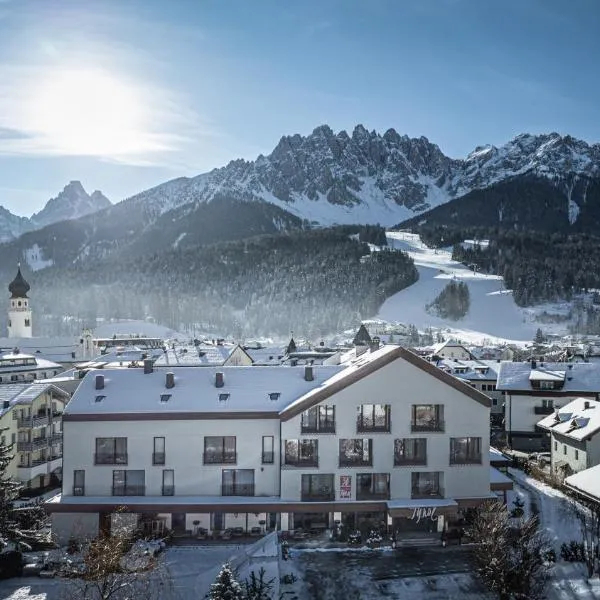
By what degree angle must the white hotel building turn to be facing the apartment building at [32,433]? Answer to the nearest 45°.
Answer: approximately 135° to its right

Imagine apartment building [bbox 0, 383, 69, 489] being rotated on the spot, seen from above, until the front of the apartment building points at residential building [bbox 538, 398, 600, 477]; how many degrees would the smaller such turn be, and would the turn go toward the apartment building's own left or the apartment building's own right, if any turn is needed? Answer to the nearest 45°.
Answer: approximately 45° to the apartment building's own left

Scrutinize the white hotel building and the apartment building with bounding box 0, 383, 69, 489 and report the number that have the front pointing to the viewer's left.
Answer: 0

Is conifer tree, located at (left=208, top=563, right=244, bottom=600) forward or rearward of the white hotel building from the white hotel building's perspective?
forward

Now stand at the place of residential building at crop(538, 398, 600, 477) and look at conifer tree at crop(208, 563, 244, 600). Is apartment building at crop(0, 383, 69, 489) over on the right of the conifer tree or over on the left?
right

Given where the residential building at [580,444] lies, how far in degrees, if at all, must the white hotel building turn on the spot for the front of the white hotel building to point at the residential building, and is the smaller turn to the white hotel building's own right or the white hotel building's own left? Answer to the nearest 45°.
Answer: approximately 135° to the white hotel building's own left

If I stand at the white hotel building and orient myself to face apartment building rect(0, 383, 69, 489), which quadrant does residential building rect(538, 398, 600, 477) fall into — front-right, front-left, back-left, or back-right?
back-right

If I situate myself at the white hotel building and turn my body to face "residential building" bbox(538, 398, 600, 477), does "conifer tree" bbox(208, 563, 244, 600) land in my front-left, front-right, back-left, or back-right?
back-right

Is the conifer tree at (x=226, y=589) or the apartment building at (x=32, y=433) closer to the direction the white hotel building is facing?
the conifer tree
